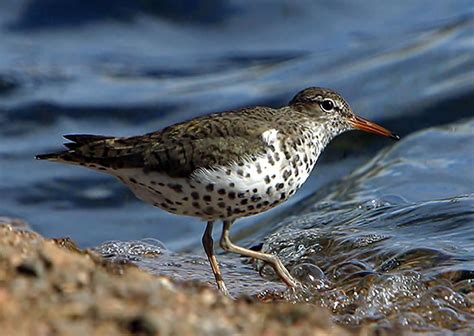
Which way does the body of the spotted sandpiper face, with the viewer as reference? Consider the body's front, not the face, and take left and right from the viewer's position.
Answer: facing to the right of the viewer

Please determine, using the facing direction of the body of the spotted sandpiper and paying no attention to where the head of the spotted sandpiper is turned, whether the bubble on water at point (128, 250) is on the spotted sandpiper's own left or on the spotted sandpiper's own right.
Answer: on the spotted sandpiper's own left
